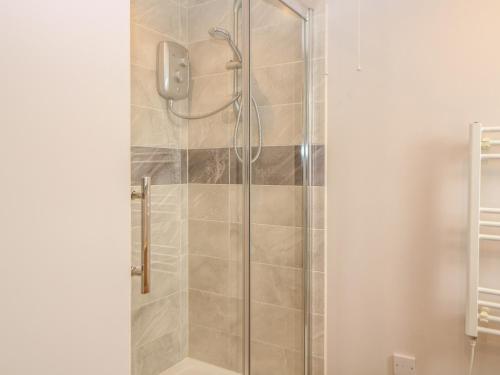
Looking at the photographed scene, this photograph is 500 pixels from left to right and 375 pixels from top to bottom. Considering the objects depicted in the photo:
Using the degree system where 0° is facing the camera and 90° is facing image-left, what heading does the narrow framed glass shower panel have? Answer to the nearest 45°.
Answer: approximately 0°

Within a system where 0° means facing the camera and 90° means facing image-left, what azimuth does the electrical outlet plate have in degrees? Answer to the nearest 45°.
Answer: approximately 45°

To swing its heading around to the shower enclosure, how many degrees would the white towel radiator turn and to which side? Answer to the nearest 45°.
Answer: approximately 45° to its right

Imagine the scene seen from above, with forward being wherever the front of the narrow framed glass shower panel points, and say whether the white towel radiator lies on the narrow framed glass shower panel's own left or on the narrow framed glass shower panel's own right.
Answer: on the narrow framed glass shower panel's own left
